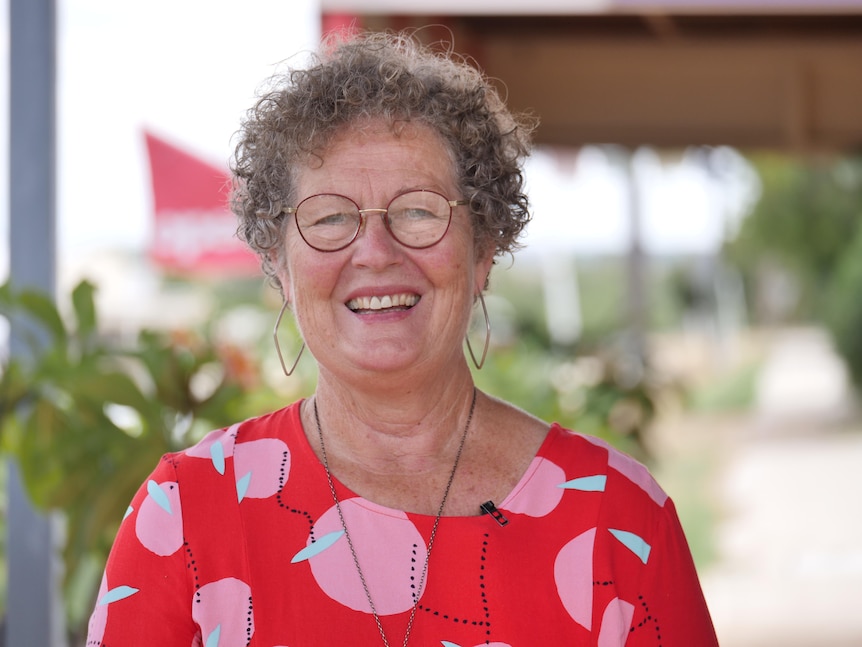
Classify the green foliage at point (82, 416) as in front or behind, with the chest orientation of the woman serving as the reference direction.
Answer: behind

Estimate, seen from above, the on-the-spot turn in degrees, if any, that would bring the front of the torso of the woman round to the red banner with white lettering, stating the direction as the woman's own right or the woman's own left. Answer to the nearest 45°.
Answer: approximately 180°

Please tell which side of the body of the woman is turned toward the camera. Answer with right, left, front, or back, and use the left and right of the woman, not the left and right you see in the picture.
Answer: front

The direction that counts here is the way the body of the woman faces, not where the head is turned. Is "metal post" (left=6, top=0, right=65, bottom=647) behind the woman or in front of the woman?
behind

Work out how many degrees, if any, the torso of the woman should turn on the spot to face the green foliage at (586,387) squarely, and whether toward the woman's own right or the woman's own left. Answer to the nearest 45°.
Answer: approximately 180°
